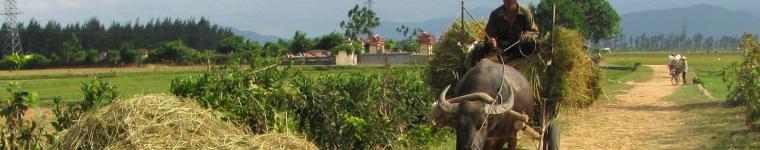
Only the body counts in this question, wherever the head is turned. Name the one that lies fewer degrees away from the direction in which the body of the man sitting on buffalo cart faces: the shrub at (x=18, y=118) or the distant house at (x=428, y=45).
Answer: the shrub

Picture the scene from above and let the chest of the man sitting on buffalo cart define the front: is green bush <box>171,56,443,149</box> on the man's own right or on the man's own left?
on the man's own right

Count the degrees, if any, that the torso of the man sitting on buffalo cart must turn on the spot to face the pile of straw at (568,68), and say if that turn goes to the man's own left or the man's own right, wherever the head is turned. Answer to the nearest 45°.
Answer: approximately 135° to the man's own left

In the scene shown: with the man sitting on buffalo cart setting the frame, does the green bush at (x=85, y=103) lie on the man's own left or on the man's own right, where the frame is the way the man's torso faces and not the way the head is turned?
on the man's own right

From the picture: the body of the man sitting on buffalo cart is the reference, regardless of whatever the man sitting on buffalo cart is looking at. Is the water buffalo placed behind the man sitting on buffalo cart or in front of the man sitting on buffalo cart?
in front

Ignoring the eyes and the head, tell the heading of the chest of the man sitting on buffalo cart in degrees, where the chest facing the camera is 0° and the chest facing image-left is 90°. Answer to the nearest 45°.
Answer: approximately 0°

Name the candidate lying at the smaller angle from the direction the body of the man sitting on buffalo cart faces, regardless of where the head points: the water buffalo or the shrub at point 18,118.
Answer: the water buffalo

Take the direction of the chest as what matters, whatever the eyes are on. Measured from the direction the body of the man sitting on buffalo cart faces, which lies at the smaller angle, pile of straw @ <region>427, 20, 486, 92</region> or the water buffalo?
the water buffalo

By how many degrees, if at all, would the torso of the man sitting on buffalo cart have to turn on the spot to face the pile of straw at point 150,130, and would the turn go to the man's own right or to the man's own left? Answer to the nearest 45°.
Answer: approximately 45° to the man's own right

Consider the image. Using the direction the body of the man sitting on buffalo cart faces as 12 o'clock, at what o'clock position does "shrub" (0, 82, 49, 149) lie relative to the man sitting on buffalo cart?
The shrub is roughly at 2 o'clock from the man sitting on buffalo cart.
